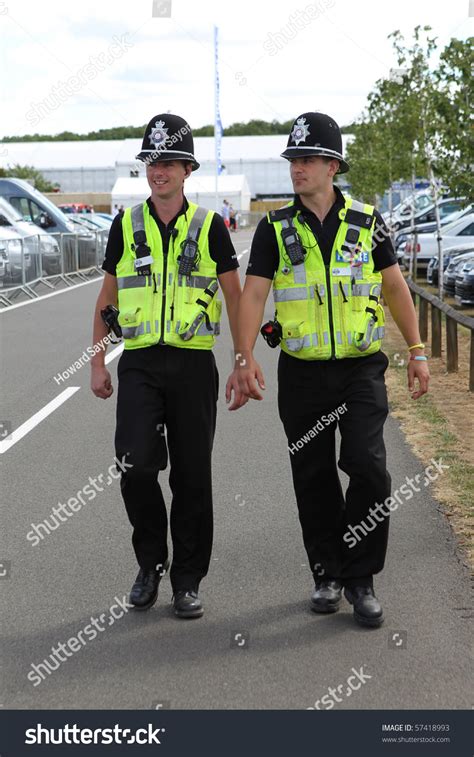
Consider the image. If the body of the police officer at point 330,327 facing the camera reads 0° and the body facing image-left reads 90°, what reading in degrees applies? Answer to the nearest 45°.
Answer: approximately 0°

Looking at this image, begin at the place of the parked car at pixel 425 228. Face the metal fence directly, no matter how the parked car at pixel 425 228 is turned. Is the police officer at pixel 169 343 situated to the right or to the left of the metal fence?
left

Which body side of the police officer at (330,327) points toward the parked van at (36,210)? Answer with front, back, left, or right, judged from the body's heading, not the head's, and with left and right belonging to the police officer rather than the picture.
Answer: back

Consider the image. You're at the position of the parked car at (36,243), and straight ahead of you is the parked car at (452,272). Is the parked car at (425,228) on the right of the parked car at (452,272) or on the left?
left

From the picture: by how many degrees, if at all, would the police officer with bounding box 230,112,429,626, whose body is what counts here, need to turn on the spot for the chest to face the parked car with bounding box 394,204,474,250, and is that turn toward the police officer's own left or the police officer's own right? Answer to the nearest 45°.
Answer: approximately 180°

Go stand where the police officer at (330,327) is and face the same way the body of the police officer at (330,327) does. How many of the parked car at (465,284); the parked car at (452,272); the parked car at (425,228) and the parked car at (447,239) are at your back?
4

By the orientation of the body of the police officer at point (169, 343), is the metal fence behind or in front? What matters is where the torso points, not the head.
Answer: behind
